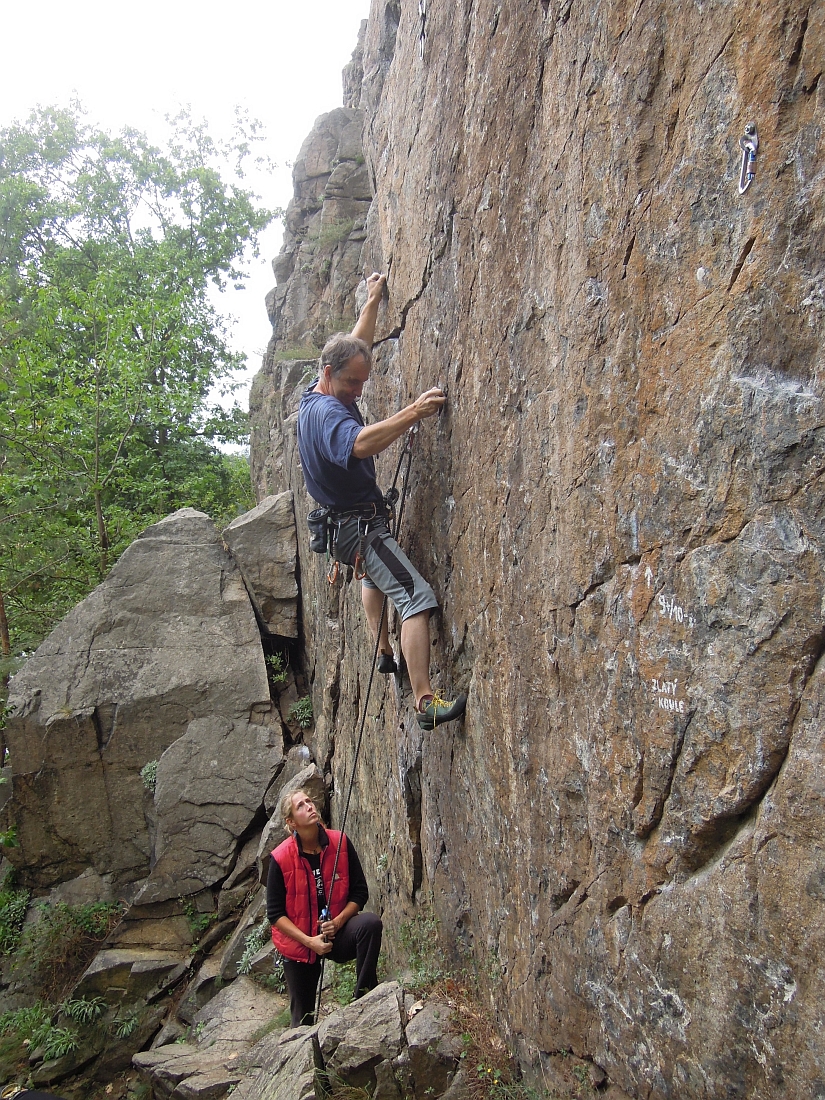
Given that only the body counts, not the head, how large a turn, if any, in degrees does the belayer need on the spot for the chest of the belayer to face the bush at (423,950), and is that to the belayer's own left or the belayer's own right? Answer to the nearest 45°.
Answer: approximately 45° to the belayer's own left

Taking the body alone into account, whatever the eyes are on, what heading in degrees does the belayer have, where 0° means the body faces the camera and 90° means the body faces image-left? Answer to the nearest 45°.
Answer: approximately 315°

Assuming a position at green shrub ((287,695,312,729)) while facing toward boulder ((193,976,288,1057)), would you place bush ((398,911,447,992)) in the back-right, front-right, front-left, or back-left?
front-left

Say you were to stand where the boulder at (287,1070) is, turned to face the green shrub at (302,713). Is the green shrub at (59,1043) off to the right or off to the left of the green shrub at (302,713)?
left

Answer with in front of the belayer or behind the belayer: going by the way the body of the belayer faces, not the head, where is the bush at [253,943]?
behind
